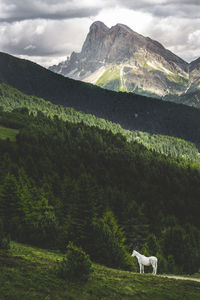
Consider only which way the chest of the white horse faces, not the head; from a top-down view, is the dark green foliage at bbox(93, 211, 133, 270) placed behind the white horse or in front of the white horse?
in front

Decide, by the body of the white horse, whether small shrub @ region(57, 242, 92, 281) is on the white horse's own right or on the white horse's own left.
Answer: on the white horse's own left

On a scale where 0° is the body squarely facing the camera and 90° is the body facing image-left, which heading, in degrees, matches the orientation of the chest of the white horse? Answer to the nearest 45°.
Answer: approximately 90°
